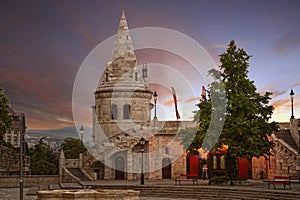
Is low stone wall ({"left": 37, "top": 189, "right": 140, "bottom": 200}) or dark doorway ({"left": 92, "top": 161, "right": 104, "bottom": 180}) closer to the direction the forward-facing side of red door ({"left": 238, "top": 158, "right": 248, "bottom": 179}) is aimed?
the low stone wall

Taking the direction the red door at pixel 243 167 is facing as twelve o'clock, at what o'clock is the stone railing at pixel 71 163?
The stone railing is roughly at 3 o'clock from the red door.

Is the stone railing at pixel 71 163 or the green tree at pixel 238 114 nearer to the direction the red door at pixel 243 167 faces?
the green tree

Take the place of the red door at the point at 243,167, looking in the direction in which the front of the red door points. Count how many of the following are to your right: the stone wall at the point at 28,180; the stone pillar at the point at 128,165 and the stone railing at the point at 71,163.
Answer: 3

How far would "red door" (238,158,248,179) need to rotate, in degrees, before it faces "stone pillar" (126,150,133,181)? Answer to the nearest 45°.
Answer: approximately 90° to its right

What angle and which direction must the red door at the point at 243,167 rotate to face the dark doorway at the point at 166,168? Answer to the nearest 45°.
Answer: approximately 90° to its right

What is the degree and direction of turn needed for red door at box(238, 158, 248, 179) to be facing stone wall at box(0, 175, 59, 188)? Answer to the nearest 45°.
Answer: approximately 90° to its right

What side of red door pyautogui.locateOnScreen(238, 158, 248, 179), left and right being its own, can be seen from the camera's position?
front

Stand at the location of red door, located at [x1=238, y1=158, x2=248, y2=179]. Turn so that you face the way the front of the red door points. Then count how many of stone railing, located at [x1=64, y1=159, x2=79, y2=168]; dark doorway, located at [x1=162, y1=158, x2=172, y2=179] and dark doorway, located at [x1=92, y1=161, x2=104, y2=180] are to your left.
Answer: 0

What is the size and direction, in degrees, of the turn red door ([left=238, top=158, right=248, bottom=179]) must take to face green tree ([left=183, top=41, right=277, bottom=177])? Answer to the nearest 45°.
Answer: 0° — it already faces it

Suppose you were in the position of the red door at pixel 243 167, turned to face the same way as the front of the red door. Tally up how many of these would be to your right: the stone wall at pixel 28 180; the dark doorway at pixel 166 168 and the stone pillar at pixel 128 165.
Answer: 3

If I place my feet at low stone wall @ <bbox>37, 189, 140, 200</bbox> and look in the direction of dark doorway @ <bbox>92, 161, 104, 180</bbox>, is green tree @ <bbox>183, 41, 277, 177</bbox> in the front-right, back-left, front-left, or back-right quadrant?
front-right

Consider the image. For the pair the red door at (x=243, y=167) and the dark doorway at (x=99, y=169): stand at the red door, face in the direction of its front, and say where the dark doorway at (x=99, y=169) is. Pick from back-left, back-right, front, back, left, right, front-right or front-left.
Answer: right

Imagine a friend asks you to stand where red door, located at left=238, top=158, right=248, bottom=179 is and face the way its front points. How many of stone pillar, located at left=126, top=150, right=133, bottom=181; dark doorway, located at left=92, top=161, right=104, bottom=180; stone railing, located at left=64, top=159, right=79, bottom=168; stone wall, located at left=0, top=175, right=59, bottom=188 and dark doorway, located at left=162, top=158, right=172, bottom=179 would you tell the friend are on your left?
0
